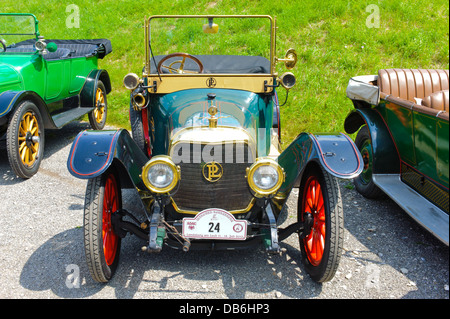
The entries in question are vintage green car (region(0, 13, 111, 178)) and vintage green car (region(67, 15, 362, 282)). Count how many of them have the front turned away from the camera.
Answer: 0

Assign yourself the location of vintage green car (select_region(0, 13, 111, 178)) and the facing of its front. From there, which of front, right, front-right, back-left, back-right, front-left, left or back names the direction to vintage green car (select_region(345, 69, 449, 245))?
left

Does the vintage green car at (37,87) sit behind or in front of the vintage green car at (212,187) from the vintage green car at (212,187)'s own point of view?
behind

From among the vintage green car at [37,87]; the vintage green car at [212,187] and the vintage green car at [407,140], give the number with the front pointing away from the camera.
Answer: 0

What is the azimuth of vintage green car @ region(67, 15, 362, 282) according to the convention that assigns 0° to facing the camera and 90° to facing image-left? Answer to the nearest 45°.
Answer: approximately 0°

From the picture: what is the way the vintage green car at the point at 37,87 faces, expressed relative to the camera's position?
facing the viewer and to the left of the viewer
